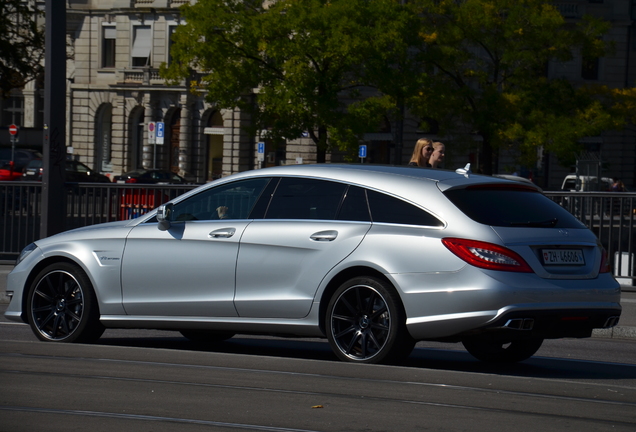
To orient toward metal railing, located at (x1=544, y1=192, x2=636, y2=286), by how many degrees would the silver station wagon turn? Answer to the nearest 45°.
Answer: approximately 90° to its right

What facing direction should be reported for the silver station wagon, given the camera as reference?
facing away from the viewer and to the left of the viewer

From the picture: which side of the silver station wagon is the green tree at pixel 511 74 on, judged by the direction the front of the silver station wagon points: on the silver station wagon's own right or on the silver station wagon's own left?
on the silver station wagon's own right

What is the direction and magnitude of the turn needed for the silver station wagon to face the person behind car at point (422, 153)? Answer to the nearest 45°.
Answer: approximately 45° to its right

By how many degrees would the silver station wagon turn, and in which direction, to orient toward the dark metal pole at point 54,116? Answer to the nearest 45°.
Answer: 0° — it already faces it

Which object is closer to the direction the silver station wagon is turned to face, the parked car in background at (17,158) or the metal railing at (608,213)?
the parked car in background

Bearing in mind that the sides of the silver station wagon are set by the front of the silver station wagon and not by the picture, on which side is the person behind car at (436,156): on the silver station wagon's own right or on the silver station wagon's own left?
on the silver station wagon's own right

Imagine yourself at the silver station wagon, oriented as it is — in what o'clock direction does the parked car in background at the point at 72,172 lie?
The parked car in background is roughly at 1 o'clock from the silver station wagon.
